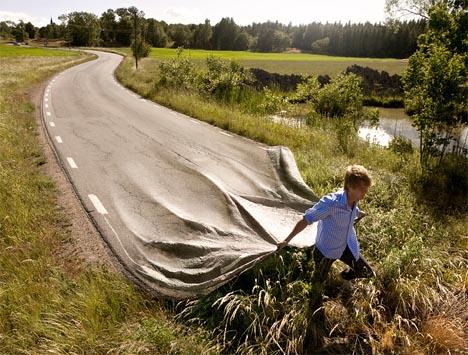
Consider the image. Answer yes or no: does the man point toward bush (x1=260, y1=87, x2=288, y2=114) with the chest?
no

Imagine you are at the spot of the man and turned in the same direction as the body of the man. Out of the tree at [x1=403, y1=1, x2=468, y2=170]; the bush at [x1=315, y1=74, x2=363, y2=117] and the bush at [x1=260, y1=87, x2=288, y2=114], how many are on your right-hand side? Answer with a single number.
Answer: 0

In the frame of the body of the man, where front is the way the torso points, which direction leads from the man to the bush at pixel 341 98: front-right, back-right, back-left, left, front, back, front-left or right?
back-left

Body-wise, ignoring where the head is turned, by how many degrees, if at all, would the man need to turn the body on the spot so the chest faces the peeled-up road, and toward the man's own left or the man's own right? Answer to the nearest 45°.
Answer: approximately 180°

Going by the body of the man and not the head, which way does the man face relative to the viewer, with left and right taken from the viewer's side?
facing the viewer and to the right of the viewer

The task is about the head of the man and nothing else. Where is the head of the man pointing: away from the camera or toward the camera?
toward the camera

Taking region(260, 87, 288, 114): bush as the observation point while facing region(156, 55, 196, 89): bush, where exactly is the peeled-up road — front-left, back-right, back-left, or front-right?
back-left

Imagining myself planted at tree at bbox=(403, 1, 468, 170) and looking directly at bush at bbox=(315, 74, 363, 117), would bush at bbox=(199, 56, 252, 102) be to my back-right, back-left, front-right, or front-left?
front-left

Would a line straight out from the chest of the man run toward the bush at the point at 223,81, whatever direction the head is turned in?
no

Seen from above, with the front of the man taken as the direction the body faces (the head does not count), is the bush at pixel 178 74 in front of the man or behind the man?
behind

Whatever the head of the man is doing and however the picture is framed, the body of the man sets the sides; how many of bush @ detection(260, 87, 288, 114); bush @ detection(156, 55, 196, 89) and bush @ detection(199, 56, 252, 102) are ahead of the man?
0

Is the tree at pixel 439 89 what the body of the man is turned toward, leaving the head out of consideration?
no
